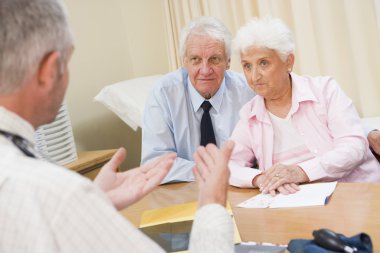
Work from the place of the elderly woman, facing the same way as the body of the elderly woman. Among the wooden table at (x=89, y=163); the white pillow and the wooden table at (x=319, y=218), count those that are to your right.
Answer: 2

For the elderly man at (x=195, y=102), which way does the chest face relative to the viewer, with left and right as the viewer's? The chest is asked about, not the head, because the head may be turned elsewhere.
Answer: facing the viewer

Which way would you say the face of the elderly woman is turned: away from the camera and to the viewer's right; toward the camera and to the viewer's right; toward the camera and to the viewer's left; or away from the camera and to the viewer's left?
toward the camera and to the viewer's left

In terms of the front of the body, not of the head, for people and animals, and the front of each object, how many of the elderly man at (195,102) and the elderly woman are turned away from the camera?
0

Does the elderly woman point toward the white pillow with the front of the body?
no

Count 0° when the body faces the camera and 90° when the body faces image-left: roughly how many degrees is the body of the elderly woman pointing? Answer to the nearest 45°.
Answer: approximately 45°

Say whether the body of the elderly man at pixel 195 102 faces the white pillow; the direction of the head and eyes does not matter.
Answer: no
